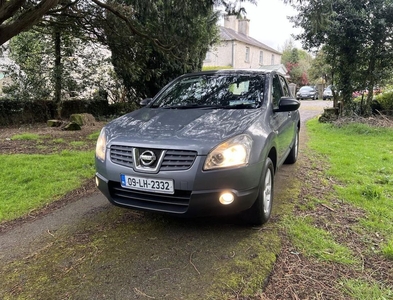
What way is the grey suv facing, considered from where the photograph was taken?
facing the viewer and to the left of the viewer

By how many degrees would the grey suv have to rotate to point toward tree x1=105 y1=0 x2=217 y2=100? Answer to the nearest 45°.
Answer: approximately 135° to its right

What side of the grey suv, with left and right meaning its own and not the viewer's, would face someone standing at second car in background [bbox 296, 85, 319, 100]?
back

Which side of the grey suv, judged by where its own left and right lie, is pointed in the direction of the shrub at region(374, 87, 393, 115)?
back

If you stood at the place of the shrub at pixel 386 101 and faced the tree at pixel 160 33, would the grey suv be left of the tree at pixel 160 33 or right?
left

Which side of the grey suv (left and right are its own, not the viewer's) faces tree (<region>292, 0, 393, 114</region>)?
back
